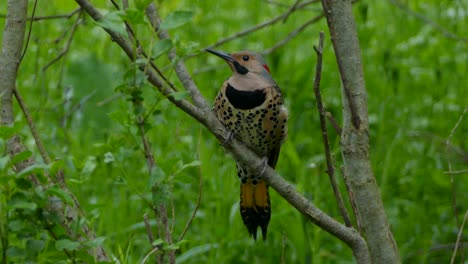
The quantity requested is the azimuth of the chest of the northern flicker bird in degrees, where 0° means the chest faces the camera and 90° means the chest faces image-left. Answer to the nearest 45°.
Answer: approximately 45°

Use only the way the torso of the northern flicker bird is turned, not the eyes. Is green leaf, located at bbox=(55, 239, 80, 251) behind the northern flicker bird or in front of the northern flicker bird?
in front

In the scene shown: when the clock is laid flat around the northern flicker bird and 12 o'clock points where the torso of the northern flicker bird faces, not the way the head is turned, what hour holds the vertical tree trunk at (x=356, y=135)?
The vertical tree trunk is roughly at 10 o'clock from the northern flicker bird.

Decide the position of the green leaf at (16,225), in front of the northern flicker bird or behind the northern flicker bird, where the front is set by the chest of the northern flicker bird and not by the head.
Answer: in front
